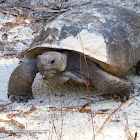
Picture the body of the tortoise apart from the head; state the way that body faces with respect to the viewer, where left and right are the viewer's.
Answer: facing the viewer and to the left of the viewer
